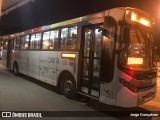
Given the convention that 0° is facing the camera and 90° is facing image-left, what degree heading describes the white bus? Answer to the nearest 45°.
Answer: approximately 315°
